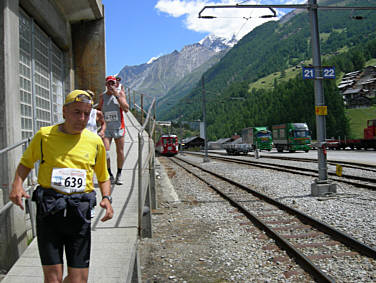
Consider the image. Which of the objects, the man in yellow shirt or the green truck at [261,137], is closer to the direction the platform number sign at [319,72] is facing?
the man in yellow shirt

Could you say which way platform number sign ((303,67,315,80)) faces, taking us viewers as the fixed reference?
facing the viewer

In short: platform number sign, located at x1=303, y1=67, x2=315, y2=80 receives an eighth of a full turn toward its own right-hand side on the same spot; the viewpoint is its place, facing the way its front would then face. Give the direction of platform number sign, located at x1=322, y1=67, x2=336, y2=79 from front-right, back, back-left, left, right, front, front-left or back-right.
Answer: back

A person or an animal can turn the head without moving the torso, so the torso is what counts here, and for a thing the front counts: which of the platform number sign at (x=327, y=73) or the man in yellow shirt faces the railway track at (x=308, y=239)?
the platform number sign

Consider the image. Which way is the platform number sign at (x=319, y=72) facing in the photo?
toward the camera

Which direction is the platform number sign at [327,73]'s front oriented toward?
toward the camera

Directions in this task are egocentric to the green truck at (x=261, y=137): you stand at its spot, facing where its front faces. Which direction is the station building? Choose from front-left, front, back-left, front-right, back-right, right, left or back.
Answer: front-right

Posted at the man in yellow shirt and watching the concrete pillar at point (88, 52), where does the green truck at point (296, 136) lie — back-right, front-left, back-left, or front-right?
front-right

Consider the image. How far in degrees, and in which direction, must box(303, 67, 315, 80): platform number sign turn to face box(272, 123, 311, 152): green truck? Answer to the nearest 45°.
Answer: approximately 180°

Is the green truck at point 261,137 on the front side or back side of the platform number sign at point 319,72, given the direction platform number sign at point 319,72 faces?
on the back side

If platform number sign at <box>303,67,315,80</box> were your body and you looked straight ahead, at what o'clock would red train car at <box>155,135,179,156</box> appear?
The red train car is roughly at 5 o'clock from the platform number sign.

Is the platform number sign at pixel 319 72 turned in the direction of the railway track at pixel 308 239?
yes

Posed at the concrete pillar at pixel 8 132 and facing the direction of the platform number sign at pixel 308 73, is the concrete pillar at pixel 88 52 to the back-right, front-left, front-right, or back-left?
front-left

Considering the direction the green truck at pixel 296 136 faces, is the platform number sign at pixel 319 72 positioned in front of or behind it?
in front

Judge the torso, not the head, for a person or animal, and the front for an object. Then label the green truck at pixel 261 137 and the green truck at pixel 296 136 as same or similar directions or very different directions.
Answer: same or similar directions

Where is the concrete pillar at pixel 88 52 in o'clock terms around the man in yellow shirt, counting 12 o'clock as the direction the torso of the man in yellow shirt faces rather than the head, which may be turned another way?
The concrete pillar is roughly at 6 o'clock from the man in yellow shirt.

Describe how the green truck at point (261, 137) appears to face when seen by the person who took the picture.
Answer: facing the viewer and to the right of the viewer

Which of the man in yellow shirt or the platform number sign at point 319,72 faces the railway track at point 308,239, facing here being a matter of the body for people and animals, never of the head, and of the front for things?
the platform number sign
